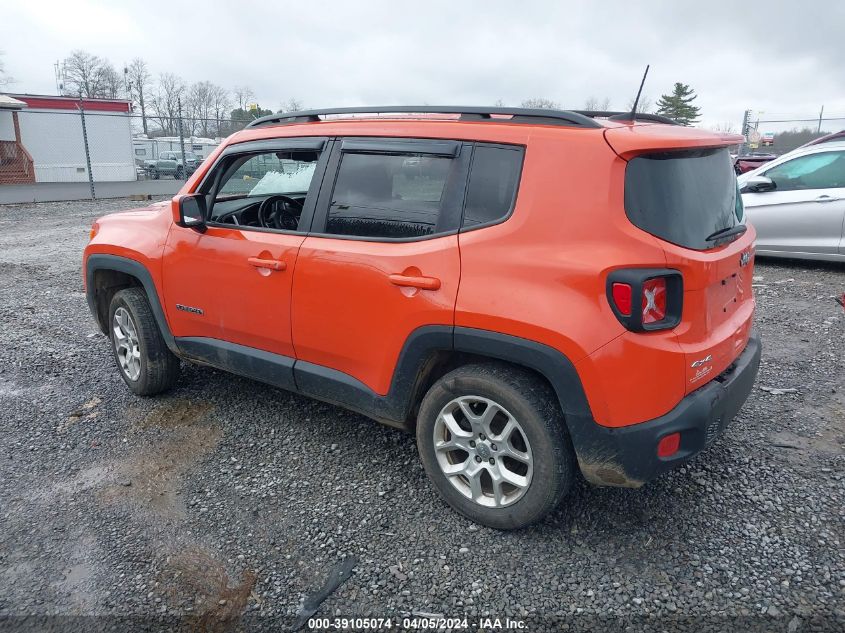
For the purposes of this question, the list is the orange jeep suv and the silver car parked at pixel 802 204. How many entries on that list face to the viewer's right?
0

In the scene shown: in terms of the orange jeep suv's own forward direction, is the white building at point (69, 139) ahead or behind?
ahead

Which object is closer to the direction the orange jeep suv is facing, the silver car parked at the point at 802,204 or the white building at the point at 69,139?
the white building

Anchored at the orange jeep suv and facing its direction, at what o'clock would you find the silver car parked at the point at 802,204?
The silver car parked is roughly at 3 o'clock from the orange jeep suv.

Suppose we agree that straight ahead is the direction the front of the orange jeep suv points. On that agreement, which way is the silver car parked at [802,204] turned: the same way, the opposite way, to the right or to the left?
the same way

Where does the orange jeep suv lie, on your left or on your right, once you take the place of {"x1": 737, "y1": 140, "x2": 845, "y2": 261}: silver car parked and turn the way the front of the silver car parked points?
on your left

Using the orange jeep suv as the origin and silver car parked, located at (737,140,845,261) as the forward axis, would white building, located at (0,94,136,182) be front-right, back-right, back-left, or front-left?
front-left

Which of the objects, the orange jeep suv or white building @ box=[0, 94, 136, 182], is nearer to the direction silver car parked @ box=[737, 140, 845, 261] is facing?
the white building

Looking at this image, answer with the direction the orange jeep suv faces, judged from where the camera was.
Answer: facing away from the viewer and to the left of the viewer

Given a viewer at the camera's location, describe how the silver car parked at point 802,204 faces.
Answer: facing to the left of the viewer

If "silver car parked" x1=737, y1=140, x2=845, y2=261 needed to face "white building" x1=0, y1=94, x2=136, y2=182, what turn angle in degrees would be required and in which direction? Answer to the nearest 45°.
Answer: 0° — it already faces it
